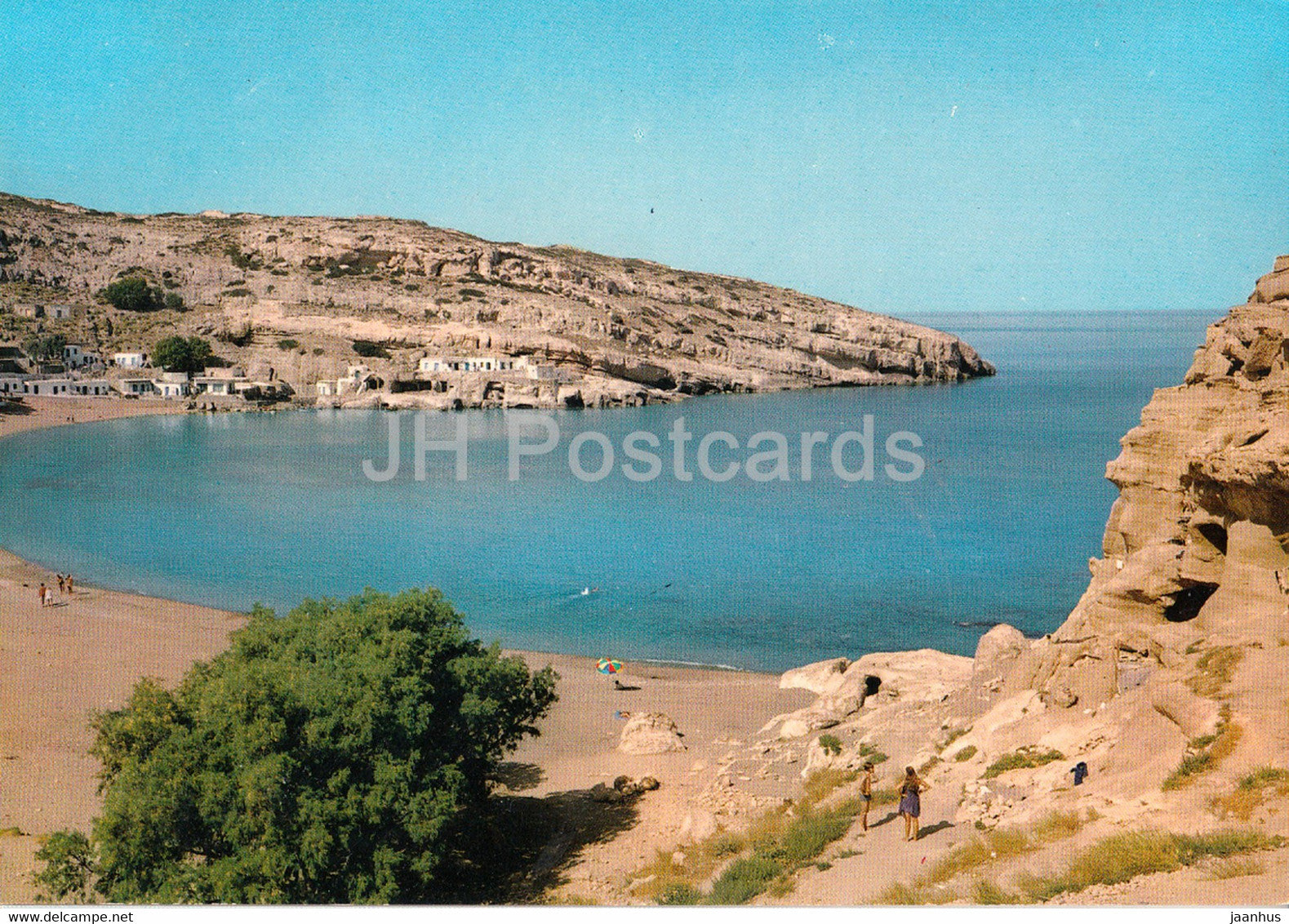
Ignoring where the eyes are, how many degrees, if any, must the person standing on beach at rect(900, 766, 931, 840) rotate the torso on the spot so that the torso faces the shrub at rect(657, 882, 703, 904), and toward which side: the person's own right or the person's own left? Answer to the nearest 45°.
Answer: approximately 90° to the person's own left

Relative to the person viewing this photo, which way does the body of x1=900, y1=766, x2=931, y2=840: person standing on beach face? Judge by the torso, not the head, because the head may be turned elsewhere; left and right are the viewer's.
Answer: facing away from the viewer

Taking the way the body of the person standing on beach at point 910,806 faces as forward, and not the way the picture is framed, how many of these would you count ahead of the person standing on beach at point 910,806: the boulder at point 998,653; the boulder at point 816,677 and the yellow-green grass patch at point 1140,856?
2

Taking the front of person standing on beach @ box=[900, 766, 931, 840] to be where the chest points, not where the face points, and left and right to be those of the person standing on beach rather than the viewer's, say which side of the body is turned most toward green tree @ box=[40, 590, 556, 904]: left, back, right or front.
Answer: left

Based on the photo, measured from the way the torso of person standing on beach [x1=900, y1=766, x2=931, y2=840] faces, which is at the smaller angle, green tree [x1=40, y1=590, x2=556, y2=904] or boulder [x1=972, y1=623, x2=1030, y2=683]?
the boulder

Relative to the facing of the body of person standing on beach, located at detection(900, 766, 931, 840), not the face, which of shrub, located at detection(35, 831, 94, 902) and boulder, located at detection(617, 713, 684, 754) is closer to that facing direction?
the boulder

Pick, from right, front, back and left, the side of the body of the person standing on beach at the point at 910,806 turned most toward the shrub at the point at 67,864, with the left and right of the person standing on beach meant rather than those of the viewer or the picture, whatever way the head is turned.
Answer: left

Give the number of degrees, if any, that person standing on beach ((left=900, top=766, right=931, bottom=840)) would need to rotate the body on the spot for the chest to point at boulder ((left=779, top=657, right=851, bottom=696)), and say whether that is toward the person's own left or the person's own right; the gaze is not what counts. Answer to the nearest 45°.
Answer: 0° — they already face it

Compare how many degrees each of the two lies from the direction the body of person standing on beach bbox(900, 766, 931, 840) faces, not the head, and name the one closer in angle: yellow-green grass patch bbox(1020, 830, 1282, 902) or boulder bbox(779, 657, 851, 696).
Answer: the boulder
